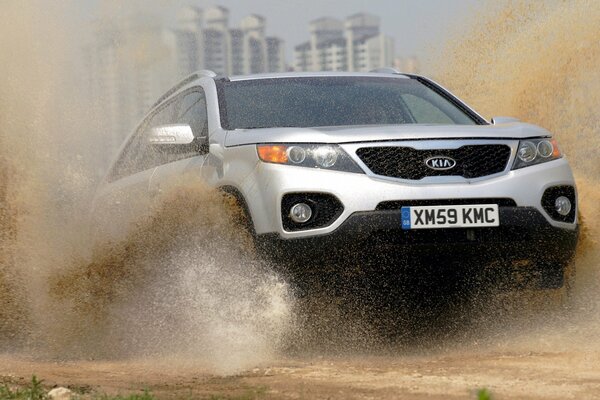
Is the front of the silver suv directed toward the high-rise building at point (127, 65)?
no

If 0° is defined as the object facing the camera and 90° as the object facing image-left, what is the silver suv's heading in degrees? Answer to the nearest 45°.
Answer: approximately 315°
